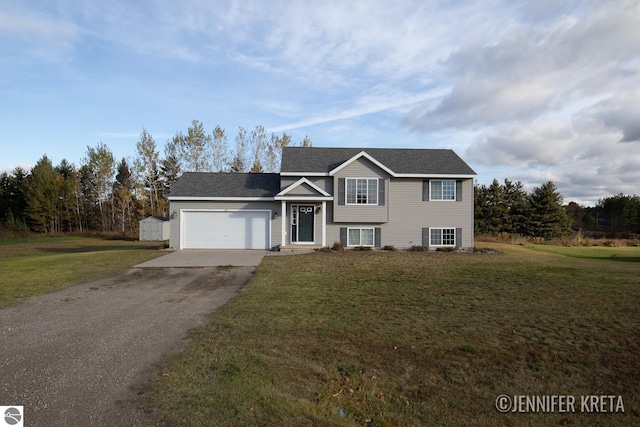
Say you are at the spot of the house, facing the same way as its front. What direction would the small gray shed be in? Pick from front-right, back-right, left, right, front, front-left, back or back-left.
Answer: back-right

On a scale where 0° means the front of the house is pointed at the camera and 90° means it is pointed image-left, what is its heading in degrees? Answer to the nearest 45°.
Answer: approximately 0°
